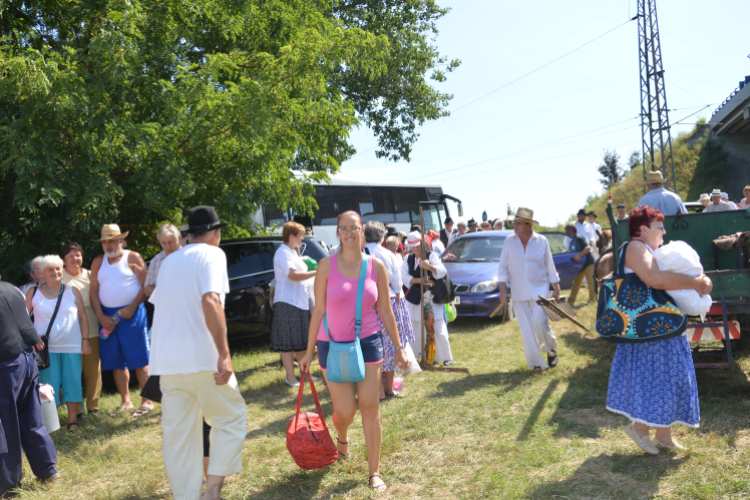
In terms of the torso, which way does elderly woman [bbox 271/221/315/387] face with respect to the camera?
to the viewer's right

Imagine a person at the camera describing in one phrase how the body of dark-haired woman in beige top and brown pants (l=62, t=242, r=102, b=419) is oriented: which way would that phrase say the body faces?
toward the camera

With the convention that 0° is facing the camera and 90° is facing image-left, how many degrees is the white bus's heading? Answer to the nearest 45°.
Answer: approximately 270°

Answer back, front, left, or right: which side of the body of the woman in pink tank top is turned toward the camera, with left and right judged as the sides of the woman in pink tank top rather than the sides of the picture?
front

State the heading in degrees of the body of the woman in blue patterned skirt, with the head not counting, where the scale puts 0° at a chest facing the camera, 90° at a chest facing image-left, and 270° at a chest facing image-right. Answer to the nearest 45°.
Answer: approximately 270°

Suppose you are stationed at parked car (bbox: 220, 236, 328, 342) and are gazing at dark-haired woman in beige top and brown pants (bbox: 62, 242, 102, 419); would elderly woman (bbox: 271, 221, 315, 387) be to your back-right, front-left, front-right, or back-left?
front-left

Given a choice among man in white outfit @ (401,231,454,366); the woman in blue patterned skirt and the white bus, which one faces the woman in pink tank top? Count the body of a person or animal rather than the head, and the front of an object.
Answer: the man in white outfit

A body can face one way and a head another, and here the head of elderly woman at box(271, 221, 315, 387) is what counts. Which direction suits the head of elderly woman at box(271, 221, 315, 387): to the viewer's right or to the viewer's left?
to the viewer's right

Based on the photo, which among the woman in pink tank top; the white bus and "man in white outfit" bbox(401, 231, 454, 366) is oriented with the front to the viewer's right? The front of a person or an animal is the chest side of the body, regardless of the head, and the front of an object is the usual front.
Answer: the white bus

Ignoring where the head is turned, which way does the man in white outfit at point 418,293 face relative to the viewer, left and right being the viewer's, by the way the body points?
facing the viewer

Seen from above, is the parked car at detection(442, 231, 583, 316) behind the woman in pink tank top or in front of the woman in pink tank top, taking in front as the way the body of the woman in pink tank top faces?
behind
